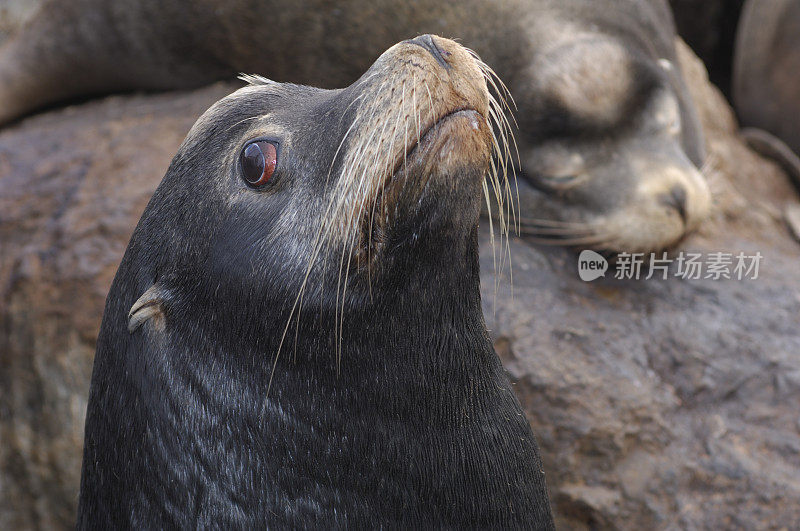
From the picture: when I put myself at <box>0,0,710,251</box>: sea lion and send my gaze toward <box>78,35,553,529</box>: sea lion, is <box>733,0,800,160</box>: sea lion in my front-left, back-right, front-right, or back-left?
back-left

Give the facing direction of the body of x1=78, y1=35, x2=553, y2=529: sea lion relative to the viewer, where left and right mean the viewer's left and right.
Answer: facing the viewer and to the right of the viewer

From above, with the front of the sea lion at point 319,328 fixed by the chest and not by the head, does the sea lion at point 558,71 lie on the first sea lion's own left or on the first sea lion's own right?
on the first sea lion's own left

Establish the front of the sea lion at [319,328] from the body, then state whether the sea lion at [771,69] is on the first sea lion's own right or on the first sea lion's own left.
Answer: on the first sea lion's own left
